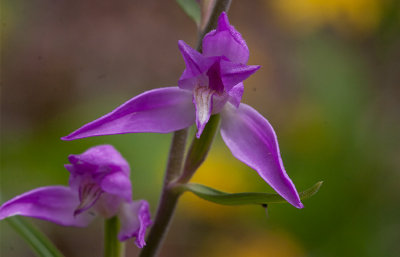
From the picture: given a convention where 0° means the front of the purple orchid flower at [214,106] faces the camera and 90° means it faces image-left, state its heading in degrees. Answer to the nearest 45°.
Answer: approximately 0°
